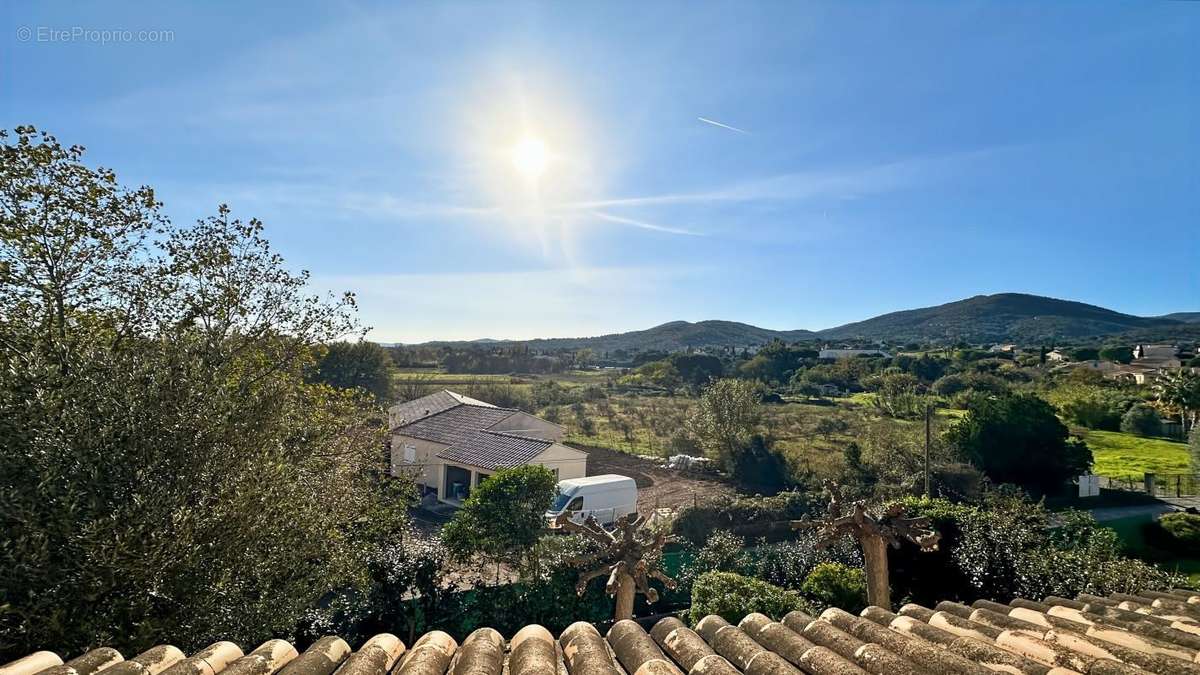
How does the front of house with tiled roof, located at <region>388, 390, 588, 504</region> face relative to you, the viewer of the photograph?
facing the viewer and to the left of the viewer

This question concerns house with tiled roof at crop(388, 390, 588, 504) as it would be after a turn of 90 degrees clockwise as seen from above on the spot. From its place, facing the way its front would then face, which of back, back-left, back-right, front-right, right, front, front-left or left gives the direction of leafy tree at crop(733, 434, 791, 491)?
back-right

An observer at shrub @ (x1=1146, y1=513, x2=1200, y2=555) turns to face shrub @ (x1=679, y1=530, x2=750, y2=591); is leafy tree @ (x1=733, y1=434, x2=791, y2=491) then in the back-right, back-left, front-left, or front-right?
front-right

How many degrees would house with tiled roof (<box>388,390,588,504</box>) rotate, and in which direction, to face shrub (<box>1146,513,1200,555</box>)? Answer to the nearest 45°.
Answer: approximately 135° to its left

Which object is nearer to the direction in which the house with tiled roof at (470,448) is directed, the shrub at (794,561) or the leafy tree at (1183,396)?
the shrub

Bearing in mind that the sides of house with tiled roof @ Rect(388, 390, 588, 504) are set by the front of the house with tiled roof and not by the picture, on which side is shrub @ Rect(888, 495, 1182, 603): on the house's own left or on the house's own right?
on the house's own left

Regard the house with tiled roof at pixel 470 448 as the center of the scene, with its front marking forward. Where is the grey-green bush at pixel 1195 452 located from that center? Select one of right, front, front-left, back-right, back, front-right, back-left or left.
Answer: back-left

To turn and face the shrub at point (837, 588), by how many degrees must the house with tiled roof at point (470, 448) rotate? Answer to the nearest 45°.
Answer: approximately 90° to its left

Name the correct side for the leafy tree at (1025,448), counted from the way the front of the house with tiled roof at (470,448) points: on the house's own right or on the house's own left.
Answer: on the house's own left

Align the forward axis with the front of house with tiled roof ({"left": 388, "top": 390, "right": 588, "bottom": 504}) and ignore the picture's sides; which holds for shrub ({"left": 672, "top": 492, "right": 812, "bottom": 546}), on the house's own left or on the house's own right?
on the house's own left

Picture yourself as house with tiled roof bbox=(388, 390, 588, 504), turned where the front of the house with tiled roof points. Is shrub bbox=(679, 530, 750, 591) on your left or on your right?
on your left

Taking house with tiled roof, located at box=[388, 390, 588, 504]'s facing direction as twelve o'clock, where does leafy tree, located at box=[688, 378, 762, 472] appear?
The leafy tree is roughly at 7 o'clock from the house with tiled roof.

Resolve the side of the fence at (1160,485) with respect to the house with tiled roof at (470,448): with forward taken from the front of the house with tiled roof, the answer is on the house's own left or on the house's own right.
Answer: on the house's own left

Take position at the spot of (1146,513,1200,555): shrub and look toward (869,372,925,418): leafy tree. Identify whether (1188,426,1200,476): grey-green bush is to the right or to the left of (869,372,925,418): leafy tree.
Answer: right

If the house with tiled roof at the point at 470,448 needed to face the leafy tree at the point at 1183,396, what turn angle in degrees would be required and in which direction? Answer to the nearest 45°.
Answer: approximately 135° to its left
